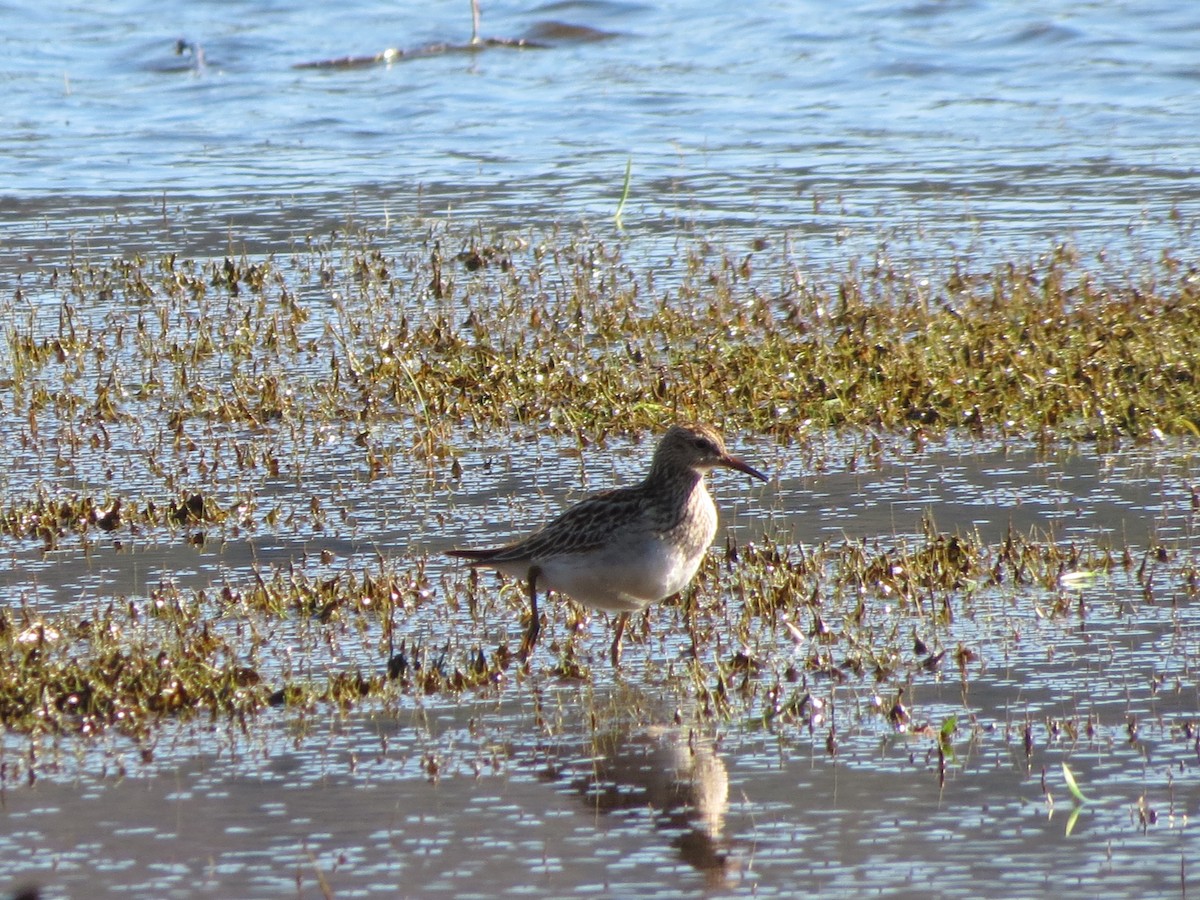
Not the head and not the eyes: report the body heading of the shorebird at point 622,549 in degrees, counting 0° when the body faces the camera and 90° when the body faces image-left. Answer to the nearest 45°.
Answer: approximately 270°
